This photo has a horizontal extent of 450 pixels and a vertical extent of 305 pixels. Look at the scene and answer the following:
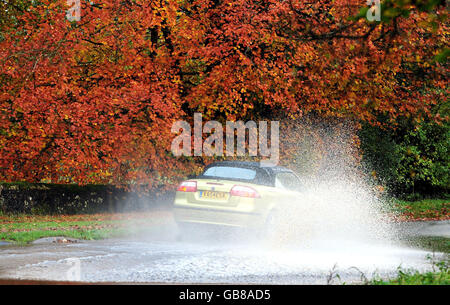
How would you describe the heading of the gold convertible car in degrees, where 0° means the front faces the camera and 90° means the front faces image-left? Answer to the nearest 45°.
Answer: approximately 225°
